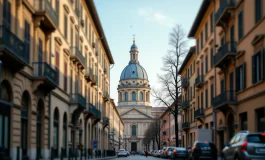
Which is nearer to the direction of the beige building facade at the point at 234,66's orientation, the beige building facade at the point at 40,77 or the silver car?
the beige building facade

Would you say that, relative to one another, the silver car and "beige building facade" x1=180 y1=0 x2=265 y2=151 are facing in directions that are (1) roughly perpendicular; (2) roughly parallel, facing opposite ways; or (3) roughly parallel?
roughly perpendicular

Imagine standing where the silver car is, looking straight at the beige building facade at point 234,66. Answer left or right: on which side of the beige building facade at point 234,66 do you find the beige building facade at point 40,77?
left

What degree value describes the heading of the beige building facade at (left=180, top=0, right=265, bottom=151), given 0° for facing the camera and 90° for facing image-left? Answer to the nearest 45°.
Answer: approximately 45°
